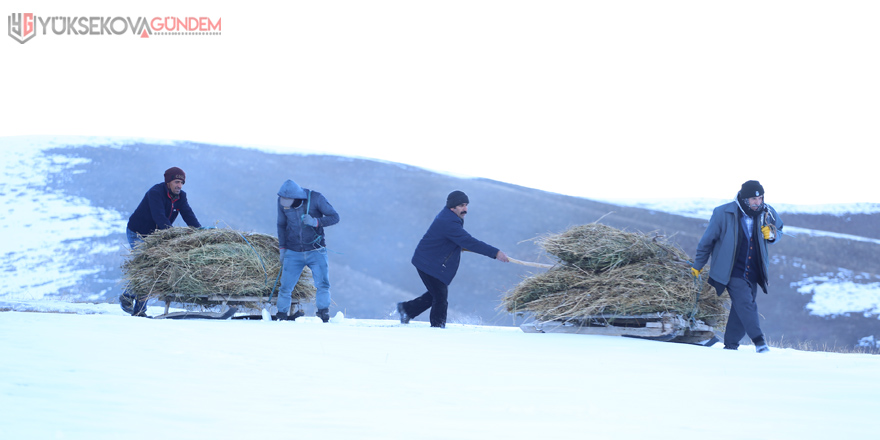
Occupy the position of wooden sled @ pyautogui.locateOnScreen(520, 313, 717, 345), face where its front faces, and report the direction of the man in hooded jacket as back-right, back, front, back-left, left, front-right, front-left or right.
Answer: back

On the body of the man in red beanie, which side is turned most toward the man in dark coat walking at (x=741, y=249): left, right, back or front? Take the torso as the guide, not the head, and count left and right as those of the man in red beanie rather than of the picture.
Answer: front

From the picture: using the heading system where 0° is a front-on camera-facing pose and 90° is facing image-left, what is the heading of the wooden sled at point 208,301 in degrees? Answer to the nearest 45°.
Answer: approximately 270°

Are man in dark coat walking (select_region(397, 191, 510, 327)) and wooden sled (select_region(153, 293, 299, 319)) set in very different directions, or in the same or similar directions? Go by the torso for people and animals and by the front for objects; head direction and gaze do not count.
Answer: same or similar directions

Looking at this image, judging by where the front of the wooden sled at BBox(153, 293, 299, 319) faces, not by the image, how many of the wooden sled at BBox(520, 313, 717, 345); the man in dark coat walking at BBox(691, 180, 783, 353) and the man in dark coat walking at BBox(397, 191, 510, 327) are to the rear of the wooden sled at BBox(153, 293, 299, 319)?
0

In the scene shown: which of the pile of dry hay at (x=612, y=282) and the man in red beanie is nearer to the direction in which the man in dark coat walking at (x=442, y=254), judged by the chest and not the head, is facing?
the pile of dry hay

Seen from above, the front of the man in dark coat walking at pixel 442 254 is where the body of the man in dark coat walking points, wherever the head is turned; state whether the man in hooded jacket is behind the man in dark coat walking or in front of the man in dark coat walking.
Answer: behind

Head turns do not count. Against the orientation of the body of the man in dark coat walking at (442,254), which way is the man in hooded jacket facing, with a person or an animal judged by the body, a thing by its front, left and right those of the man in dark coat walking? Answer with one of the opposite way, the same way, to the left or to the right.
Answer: to the right

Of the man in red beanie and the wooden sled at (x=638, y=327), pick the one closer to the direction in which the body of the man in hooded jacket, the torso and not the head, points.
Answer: the wooden sled

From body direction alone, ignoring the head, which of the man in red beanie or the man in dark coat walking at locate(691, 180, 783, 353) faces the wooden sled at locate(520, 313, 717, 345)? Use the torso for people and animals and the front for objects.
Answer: the man in red beanie

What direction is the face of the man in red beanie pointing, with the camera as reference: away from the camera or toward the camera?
toward the camera

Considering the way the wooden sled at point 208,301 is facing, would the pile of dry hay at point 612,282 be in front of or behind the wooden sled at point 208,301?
in front

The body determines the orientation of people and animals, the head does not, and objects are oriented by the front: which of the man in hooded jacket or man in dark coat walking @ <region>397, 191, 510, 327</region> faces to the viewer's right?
the man in dark coat walking

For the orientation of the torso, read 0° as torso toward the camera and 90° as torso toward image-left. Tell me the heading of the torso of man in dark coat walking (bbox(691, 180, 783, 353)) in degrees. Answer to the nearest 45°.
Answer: approximately 315°

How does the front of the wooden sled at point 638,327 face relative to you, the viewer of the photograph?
facing to the right of the viewer
